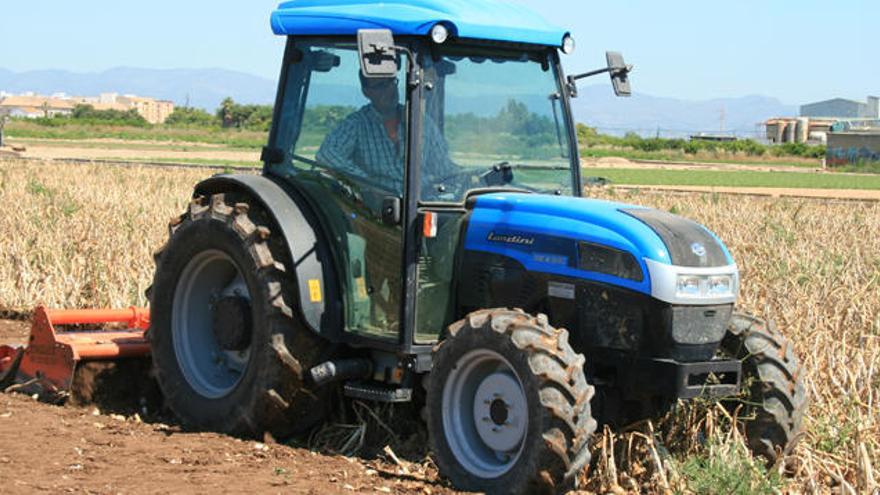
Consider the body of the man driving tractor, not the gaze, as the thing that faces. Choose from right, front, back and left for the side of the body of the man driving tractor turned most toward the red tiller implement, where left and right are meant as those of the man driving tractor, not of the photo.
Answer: back

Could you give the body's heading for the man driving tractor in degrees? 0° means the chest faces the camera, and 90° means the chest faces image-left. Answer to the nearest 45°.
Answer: approximately 315°

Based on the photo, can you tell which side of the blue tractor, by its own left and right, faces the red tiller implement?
back

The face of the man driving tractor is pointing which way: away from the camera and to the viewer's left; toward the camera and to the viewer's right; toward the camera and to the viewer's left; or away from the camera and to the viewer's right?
toward the camera and to the viewer's right

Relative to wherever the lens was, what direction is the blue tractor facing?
facing the viewer and to the right of the viewer
